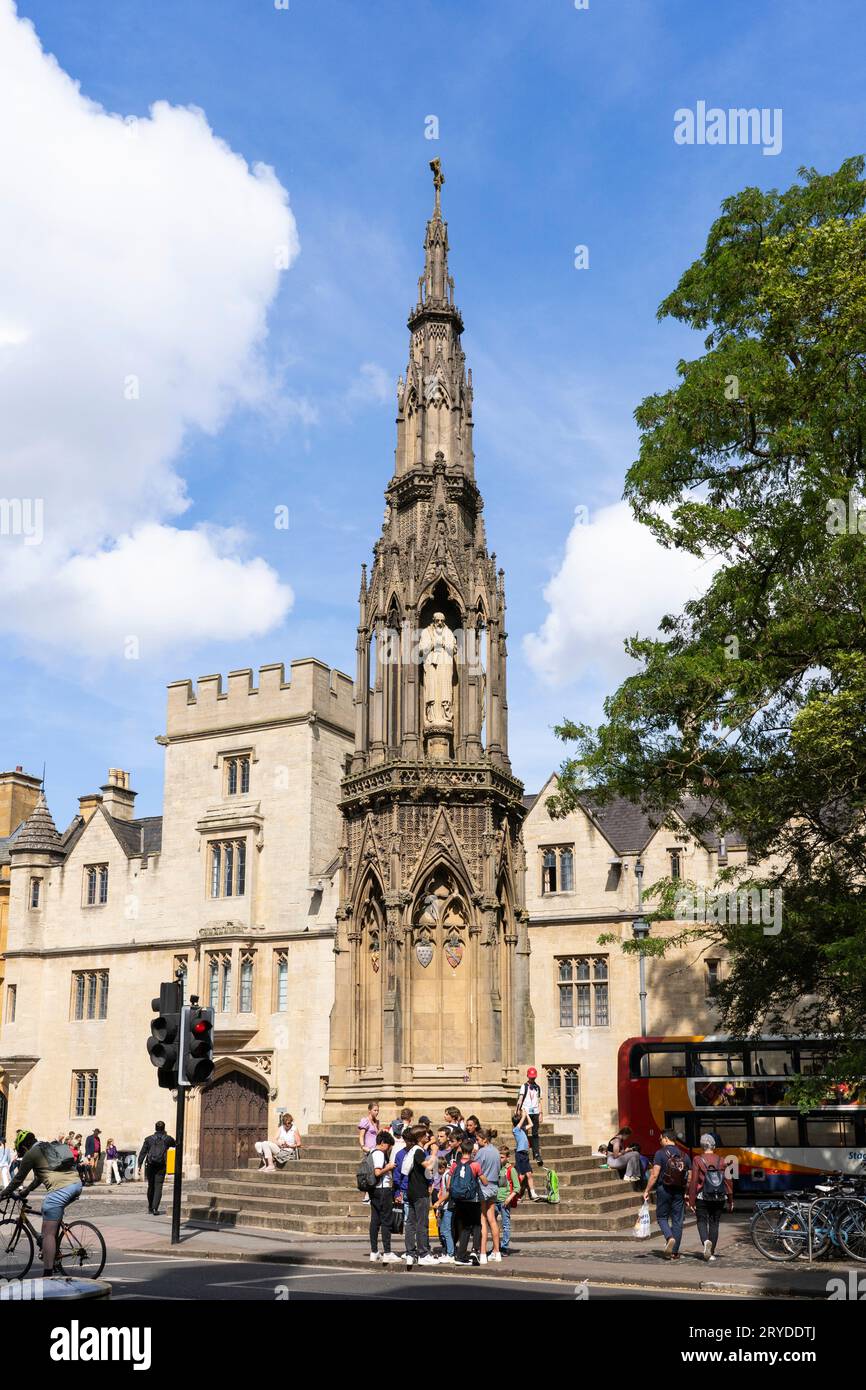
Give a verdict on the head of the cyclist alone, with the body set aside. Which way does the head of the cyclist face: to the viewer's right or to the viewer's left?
to the viewer's left

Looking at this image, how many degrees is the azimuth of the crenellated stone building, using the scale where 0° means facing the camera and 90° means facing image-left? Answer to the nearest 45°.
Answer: approximately 0°

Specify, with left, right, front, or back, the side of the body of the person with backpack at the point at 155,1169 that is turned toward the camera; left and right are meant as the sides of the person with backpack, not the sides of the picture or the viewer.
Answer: back

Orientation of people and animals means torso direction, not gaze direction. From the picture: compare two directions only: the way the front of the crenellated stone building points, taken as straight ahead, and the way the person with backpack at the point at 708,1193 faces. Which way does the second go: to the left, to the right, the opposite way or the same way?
the opposite way

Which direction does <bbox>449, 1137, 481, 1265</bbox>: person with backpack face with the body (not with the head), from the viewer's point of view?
away from the camera
